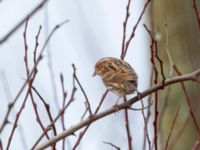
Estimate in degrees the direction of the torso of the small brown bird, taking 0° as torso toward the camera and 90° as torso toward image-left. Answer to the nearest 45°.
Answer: approximately 90°
